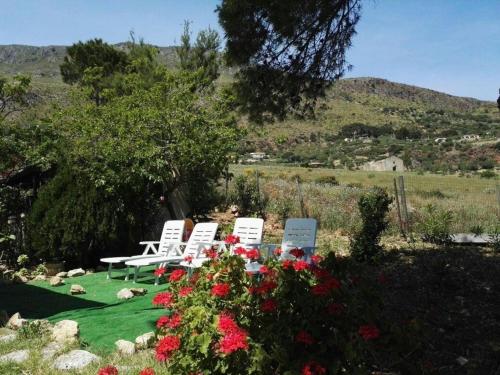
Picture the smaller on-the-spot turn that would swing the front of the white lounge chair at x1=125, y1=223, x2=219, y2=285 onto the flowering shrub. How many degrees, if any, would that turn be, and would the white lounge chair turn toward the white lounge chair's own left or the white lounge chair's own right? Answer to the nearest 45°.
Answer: approximately 45° to the white lounge chair's own left

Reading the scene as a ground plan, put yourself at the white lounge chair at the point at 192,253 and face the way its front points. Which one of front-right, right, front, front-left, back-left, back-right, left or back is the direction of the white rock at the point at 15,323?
front

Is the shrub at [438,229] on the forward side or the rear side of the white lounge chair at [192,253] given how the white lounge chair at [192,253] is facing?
on the rear side

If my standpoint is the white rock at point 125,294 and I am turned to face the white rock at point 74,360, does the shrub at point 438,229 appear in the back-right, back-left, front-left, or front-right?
back-left

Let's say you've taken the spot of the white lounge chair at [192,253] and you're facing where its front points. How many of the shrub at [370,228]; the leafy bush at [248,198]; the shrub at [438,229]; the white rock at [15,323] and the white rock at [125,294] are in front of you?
2

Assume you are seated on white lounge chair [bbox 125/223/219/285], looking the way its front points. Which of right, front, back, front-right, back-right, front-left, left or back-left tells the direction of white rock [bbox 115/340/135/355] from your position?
front-left

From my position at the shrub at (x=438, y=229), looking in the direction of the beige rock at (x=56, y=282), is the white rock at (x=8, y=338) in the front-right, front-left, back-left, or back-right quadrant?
front-left

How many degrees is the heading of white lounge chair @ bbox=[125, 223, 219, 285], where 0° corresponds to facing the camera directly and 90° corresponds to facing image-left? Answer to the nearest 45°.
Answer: approximately 45°

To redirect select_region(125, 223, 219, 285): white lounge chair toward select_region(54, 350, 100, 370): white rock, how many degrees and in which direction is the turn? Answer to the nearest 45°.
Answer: approximately 45° to its left

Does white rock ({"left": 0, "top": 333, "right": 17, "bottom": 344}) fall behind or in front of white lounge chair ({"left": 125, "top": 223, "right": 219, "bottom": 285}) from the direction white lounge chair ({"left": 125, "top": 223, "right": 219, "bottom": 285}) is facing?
in front

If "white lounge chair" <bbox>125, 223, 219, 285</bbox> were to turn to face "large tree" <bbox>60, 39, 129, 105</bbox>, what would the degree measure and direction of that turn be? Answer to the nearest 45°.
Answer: approximately 135° to its right

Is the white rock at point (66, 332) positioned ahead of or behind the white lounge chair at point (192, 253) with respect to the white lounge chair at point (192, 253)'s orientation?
ahead

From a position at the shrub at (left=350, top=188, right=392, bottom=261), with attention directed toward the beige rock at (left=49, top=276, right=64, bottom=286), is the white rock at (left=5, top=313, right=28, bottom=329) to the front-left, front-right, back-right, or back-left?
front-left

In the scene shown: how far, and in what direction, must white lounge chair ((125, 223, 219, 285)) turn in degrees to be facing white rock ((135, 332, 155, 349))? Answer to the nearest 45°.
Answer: approximately 45° to its left

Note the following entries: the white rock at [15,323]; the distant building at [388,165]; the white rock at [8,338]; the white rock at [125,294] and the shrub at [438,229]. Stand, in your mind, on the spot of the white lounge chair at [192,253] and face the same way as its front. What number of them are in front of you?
3

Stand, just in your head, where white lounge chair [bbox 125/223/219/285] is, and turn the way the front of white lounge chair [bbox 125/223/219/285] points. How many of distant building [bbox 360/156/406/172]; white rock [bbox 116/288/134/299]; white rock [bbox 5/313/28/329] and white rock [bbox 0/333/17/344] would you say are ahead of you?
3

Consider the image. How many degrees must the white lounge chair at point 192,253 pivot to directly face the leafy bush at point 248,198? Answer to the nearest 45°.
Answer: approximately 135° to its right

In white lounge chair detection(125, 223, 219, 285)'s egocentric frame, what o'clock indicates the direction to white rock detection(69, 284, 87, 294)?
The white rock is roughly at 1 o'clock from the white lounge chair.
